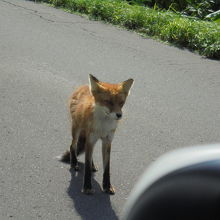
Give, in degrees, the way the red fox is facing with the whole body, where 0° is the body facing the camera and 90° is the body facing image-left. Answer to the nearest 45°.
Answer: approximately 315°
